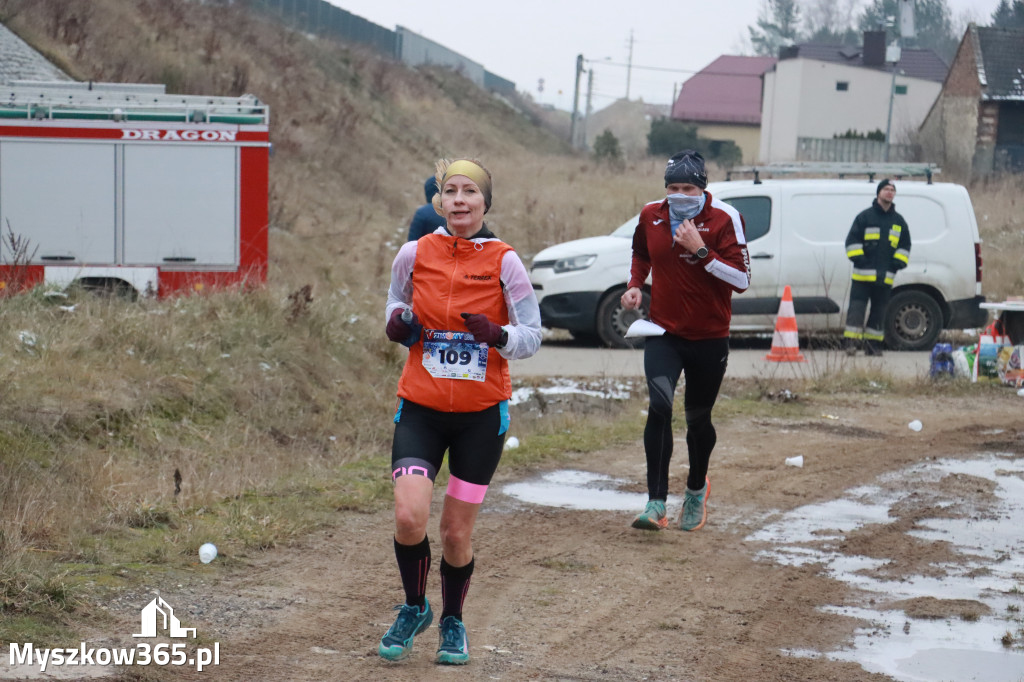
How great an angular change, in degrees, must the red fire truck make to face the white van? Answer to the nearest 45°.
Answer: approximately 180°

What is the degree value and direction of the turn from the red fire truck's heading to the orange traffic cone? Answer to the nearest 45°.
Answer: approximately 180°

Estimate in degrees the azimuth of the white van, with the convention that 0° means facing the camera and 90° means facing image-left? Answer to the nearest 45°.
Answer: approximately 90°

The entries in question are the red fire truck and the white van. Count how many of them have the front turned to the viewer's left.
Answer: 2

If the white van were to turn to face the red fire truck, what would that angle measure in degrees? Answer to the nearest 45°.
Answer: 0° — it already faces it

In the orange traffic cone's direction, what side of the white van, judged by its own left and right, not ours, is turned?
left

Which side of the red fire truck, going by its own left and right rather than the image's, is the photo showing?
left

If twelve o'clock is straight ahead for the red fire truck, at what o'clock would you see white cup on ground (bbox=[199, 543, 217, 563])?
The white cup on ground is roughly at 9 o'clock from the red fire truck.

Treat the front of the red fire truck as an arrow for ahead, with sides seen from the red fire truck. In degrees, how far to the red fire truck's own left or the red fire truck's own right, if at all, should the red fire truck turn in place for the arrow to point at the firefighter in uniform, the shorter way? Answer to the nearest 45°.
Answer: approximately 180°
